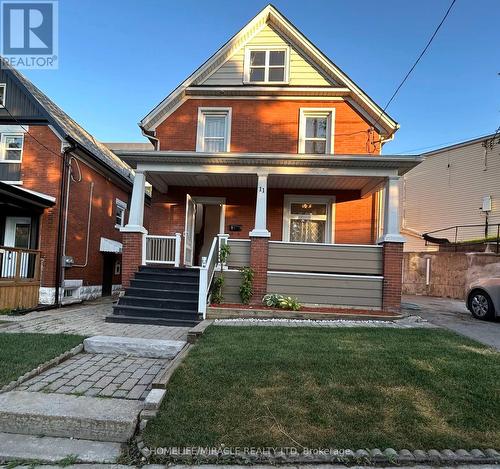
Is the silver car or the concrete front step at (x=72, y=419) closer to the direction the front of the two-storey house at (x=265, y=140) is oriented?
the concrete front step

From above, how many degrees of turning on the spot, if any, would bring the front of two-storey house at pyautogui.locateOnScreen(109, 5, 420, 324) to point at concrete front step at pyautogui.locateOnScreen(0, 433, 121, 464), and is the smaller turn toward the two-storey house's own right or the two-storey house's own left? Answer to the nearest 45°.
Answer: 0° — it already faces it

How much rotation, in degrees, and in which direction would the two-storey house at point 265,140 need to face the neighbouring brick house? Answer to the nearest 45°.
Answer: approximately 90° to its right

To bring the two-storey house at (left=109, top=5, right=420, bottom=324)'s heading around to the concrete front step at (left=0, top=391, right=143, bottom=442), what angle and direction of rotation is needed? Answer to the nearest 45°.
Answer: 0° — it already faces it

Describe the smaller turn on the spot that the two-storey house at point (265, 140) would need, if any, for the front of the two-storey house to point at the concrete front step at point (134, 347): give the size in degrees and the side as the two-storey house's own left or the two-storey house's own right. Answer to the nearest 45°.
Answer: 0° — it already faces it

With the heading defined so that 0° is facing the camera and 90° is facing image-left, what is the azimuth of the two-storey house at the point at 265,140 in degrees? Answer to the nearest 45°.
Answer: approximately 0°
